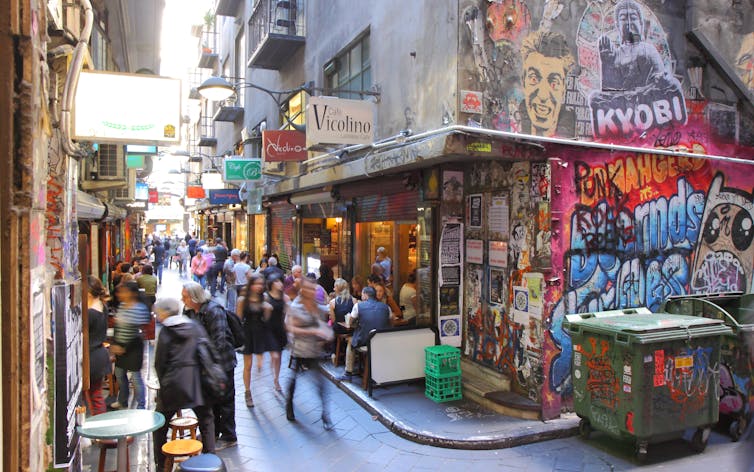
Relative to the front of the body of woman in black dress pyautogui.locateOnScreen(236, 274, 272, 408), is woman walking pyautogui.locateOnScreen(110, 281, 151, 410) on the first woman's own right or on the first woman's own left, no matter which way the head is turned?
on the first woman's own right

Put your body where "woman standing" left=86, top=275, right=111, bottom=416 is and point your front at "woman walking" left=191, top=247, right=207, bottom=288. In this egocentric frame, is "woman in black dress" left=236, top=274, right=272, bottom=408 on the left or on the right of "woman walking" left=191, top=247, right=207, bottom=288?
right

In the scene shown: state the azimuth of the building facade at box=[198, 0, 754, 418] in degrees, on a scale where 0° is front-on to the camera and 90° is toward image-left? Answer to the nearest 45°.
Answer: approximately 45°

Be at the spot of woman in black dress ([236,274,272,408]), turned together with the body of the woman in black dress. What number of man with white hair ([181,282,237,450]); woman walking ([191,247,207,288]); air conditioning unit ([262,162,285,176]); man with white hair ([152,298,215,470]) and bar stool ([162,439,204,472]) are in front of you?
3

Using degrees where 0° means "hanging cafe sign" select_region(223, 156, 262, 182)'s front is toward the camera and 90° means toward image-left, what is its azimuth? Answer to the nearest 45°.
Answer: approximately 0°

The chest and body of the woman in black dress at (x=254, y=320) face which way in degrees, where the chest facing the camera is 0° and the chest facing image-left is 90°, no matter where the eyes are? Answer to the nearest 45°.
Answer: approximately 0°

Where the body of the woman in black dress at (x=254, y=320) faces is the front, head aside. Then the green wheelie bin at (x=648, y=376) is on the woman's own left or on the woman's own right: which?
on the woman's own left
